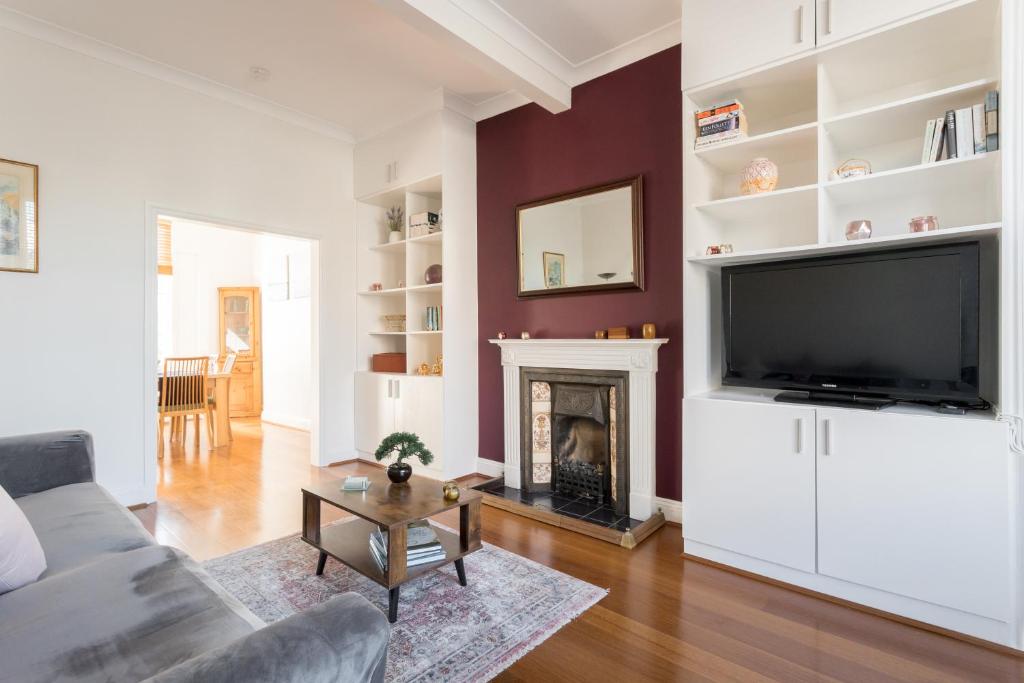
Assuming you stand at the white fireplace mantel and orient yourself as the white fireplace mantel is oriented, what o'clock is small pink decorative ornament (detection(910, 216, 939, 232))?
The small pink decorative ornament is roughly at 9 o'clock from the white fireplace mantel.

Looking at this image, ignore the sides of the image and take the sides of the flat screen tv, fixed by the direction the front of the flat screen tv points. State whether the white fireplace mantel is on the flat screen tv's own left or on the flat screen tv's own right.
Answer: on the flat screen tv's own right

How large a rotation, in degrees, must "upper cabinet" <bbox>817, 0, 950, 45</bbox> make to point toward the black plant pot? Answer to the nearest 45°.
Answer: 0° — it already faces it

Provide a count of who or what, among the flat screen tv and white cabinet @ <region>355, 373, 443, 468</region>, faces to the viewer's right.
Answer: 0

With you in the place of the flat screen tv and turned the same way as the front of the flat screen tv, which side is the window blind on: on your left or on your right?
on your right

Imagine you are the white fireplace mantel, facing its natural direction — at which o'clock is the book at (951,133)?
The book is roughly at 9 o'clock from the white fireplace mantel.

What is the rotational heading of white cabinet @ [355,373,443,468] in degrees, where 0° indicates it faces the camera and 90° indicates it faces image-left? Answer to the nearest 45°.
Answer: approximately 45°

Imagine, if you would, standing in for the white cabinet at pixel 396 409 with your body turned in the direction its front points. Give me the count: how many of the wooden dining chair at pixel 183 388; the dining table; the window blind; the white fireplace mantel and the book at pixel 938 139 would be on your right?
3

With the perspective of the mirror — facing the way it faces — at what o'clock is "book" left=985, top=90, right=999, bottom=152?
The book is roughly at 9 o'clock from the mirror.

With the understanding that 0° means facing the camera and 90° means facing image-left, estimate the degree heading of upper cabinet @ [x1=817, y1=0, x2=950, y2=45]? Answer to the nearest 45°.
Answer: approximately 45°

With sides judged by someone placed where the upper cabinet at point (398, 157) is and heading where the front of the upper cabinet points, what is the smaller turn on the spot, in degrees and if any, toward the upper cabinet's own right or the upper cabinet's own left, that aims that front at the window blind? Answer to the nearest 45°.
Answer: approximately 90° to the upper cabinet's own right

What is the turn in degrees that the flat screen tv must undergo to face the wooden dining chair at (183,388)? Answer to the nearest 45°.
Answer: approximately 45° to its right

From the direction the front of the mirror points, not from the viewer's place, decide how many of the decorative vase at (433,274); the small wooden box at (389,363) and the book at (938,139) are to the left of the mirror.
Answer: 1

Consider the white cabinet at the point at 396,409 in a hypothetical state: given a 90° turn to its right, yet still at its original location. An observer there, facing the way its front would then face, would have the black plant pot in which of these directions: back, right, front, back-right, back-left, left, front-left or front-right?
back-left
